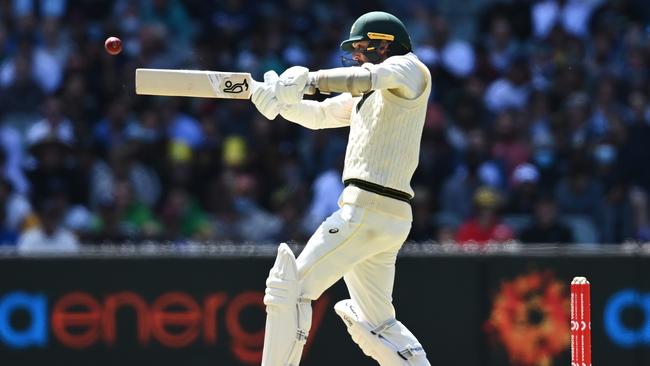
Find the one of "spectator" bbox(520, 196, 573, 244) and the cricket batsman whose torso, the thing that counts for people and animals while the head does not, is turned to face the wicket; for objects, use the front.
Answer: the spectator

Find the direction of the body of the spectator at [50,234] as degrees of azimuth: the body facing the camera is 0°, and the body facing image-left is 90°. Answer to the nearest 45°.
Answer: approximately 0°

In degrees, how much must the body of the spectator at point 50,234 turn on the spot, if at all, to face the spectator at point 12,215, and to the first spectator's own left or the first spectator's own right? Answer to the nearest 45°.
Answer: approximately 135° to the first spectator's own right

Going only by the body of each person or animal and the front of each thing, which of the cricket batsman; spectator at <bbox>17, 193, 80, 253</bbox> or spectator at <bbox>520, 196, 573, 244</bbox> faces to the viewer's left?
the cricket batsman

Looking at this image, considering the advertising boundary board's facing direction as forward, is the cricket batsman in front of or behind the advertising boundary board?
in front

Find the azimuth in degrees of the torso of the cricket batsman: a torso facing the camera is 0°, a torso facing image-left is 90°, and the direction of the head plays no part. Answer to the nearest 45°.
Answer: approximately 90°
